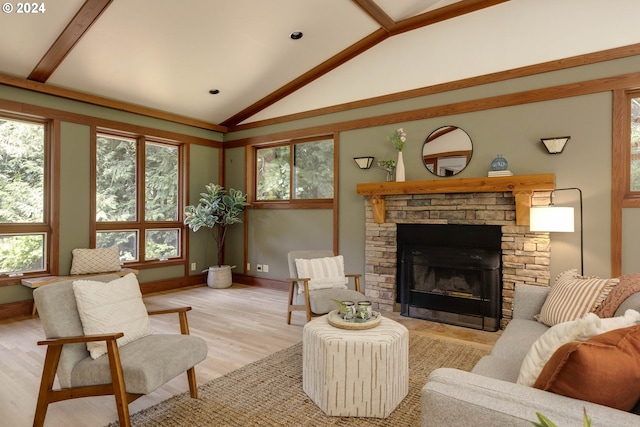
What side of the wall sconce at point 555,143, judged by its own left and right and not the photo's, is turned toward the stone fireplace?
right

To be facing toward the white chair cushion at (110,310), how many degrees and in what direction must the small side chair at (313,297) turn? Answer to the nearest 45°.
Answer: approximately 90° to its right

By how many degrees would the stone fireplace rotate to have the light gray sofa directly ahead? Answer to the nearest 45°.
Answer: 0° — it already faces it

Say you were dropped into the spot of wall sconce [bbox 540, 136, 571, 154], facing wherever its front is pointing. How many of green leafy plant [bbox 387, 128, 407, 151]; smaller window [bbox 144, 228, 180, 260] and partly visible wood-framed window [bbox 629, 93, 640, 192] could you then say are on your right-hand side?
2

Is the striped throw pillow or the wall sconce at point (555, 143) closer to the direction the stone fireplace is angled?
the striped throw pillow

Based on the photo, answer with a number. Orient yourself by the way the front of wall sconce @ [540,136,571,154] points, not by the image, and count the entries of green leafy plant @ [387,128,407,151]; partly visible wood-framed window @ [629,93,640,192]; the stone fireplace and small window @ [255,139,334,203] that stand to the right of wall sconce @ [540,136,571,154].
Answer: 3

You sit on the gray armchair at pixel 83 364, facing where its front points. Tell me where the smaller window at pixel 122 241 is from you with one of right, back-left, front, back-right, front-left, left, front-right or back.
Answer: back-left

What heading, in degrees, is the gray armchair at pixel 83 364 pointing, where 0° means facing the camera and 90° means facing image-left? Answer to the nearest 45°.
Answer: approximately 315°

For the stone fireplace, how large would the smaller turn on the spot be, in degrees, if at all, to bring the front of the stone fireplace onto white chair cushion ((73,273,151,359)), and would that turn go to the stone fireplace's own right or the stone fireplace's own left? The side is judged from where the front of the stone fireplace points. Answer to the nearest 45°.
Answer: approximately 45° to the stone fireplace's own right

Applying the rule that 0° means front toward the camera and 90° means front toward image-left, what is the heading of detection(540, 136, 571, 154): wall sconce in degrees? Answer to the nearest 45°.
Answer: approximately 0°
